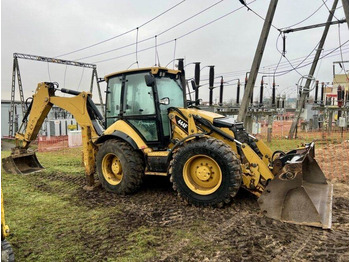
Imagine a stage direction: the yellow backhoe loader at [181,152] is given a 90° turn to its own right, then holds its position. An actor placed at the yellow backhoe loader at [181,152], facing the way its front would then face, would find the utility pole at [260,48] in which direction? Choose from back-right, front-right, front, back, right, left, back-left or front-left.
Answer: back

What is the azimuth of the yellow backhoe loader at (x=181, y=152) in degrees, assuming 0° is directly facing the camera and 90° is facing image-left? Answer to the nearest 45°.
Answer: approximately 315°
